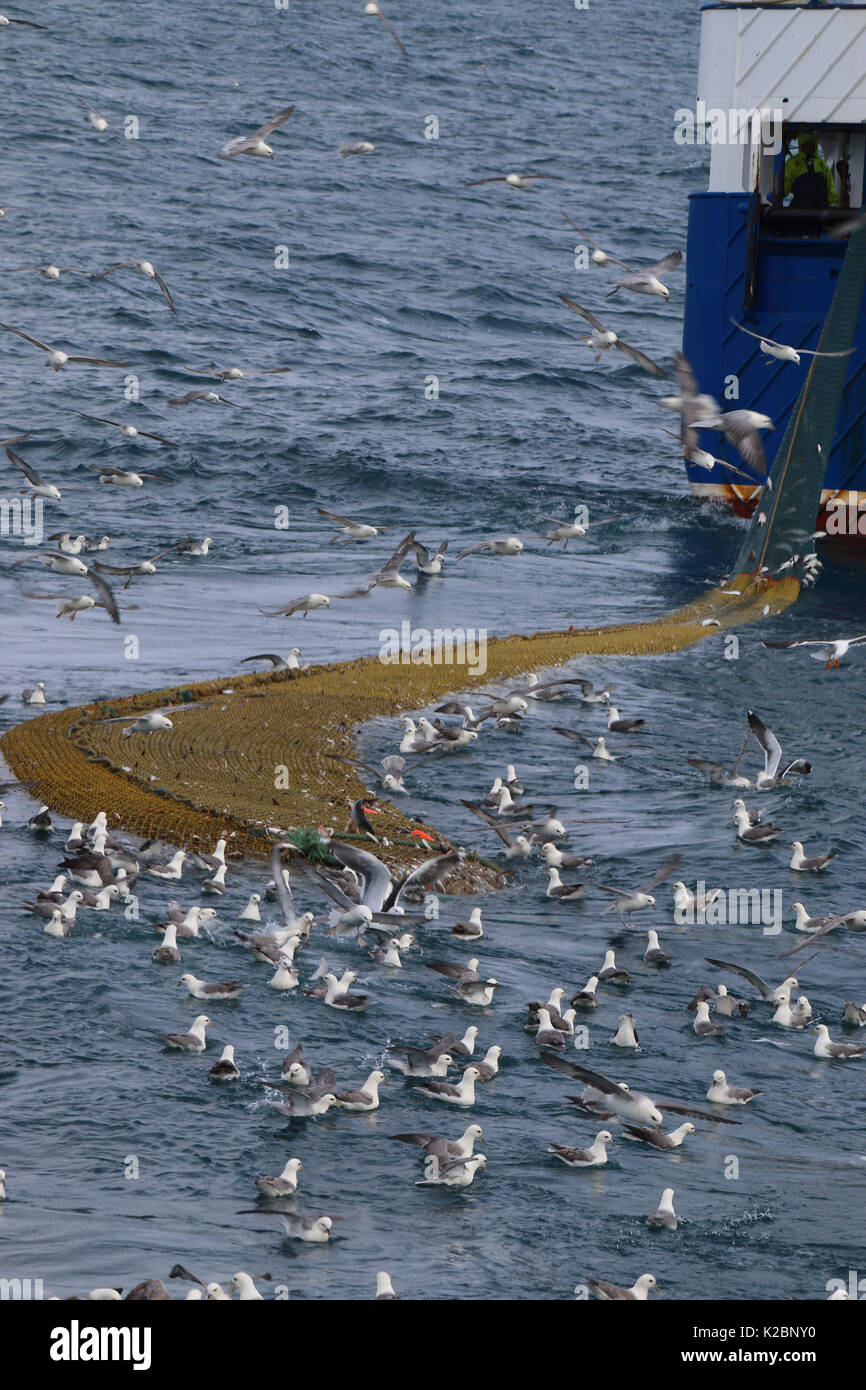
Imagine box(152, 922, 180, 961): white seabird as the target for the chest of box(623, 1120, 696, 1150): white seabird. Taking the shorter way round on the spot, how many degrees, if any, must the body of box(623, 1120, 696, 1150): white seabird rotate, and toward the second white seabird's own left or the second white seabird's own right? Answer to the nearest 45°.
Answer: approximately 135° to the second white seabird's own left

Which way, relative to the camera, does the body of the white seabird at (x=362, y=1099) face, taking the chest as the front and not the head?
to the viewer's right

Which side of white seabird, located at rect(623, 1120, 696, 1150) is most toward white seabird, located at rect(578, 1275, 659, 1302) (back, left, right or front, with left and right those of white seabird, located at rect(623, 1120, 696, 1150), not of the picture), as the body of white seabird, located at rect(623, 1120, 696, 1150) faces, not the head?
right

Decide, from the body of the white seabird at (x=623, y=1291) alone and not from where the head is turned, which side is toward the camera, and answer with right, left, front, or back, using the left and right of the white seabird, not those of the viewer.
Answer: right

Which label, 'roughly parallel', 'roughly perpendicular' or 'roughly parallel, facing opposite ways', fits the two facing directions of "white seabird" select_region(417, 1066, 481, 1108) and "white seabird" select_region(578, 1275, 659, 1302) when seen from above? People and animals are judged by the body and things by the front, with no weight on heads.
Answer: roughly parallel

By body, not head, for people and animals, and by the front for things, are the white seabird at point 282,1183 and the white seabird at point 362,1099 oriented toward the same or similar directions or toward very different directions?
same or similar directions

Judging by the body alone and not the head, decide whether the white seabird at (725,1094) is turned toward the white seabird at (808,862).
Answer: no

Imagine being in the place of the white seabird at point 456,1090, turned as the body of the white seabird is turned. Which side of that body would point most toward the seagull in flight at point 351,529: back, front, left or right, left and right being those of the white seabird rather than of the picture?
left

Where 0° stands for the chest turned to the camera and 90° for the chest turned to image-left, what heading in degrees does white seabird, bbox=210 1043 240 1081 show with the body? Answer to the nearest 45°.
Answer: approximately 180°

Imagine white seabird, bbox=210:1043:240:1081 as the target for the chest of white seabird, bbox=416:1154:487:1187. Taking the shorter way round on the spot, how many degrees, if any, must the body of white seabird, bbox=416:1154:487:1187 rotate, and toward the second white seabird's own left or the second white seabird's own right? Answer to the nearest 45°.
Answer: approximately 135° to the second white seabird's own left

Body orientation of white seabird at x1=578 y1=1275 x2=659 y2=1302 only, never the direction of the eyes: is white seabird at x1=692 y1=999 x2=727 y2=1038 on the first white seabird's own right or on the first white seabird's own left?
on the first white seabird's own left

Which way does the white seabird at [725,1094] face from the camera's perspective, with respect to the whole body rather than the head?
to the viewer's left

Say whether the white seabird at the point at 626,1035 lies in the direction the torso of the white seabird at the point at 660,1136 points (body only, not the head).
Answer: no

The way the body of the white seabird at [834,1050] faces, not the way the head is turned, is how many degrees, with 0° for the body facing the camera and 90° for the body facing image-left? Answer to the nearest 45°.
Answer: approximately 90°

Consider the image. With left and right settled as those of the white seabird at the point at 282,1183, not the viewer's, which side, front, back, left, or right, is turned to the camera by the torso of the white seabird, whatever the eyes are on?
right

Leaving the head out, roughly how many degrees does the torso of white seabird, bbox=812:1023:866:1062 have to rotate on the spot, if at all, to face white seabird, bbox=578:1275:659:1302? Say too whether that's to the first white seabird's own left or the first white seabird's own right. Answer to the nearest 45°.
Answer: approximately 90° to the first white seabird's own left

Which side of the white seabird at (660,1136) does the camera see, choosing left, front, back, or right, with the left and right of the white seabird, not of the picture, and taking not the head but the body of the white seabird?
right

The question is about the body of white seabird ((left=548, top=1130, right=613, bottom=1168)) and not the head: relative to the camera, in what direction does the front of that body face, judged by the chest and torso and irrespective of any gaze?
to the viewer's right

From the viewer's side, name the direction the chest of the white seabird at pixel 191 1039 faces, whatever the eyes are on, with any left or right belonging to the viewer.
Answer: facing to the right of the viewer
